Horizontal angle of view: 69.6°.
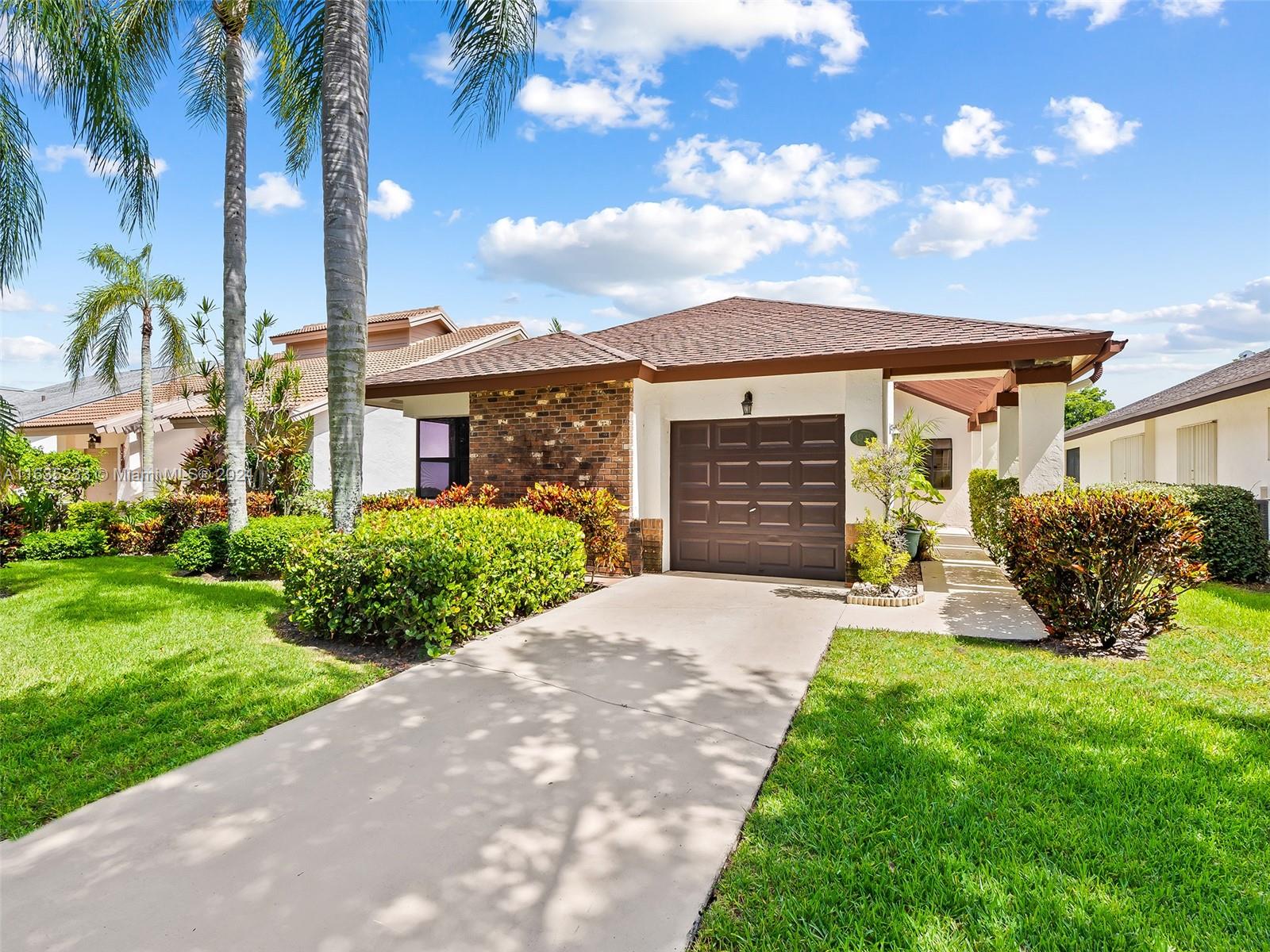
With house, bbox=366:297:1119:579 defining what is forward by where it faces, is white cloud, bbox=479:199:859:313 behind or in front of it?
behind

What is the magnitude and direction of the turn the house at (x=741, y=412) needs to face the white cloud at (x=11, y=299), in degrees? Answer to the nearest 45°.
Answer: approximately 90° to its right

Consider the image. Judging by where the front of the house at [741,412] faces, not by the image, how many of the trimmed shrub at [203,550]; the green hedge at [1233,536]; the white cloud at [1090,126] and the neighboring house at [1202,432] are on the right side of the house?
1

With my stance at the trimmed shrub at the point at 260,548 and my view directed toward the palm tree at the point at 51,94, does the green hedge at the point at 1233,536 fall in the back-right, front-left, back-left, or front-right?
back-left

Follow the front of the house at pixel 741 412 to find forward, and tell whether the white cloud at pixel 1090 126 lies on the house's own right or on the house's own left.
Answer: on the house's own left

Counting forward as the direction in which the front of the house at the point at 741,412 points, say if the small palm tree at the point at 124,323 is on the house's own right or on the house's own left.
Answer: on the house's own right

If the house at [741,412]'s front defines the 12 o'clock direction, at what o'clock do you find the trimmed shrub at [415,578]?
The trimmed shrub is roughly at 1 o'clock from the house.

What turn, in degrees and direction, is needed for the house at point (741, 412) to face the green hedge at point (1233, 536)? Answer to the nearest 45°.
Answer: approximately 90° to its left

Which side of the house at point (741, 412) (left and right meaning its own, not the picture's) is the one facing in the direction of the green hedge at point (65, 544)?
right

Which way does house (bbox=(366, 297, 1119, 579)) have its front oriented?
toward the camera

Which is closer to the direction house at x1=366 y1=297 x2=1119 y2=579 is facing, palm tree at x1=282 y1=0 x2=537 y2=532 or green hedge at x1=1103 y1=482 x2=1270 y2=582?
the palm tree

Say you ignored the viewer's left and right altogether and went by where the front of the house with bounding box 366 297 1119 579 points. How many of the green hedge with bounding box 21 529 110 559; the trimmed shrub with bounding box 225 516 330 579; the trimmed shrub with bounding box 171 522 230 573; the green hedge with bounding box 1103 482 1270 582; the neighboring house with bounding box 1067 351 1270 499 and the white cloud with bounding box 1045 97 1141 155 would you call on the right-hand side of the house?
3
